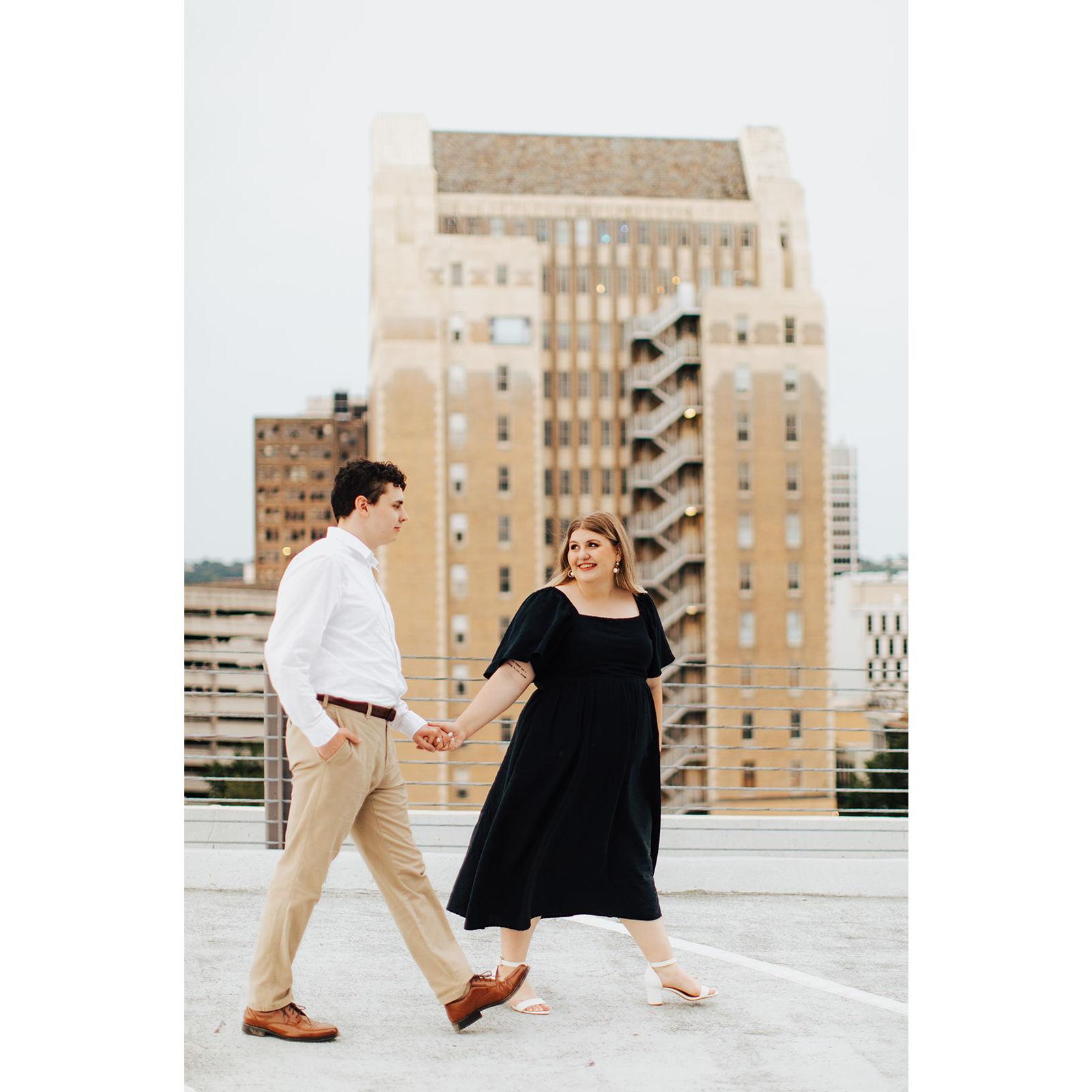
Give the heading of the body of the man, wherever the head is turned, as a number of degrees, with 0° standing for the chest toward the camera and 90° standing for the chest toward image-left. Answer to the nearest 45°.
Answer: approximately 270°

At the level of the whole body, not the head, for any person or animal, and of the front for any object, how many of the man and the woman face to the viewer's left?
0

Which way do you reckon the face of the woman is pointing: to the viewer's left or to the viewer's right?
to the viewer's left

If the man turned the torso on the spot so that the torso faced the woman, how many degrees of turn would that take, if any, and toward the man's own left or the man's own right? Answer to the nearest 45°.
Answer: approximately 45° to the man's own left

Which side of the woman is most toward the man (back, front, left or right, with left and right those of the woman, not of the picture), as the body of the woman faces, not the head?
right

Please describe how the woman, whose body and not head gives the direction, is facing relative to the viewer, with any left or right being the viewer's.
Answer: facing the viewer and to the right of the viewer

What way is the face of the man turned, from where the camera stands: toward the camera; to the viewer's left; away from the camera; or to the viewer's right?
to the viewer's right
